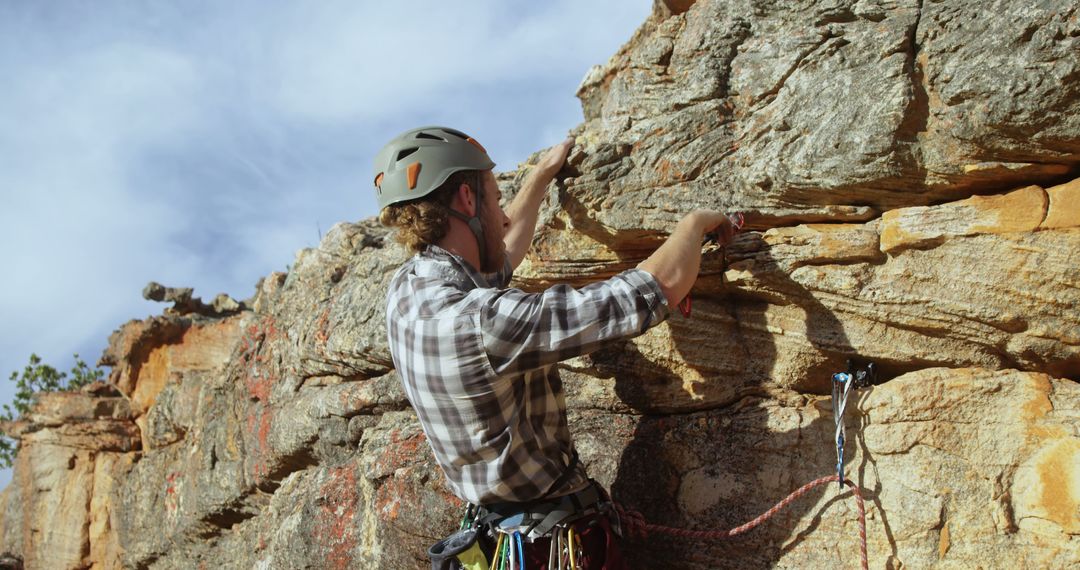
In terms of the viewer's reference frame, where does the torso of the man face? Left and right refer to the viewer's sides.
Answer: facing away from the viewer and to the right of the viewer

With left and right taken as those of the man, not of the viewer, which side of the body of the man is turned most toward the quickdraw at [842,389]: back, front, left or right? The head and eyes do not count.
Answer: front
